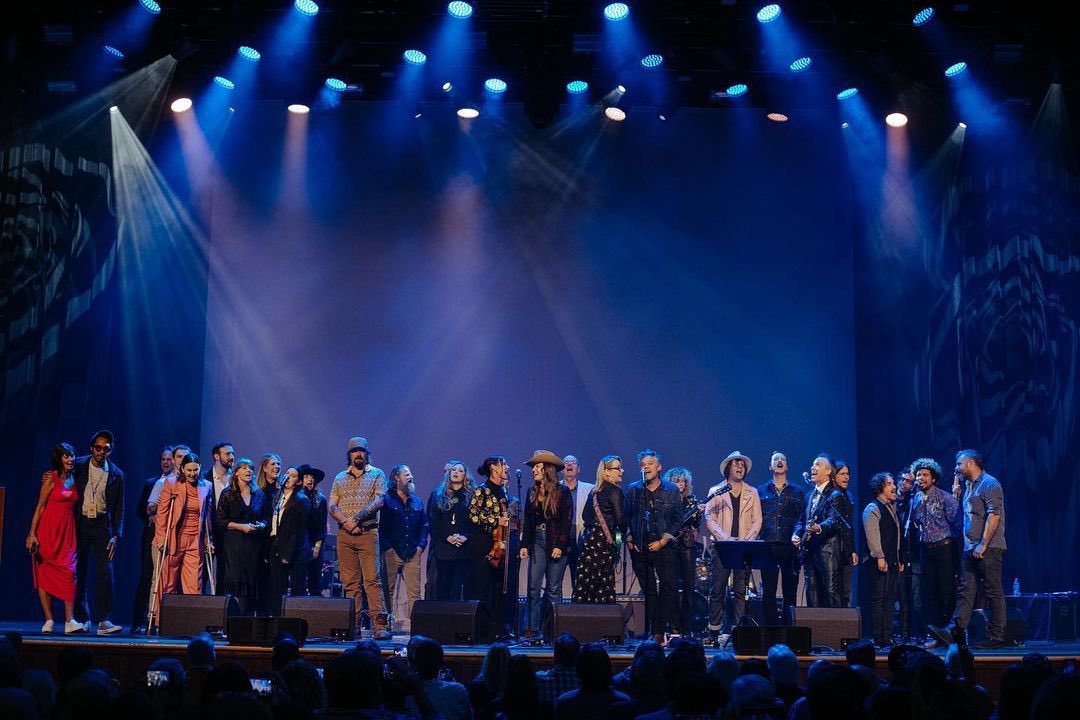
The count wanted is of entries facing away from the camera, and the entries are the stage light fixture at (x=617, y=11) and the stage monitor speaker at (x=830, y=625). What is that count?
1

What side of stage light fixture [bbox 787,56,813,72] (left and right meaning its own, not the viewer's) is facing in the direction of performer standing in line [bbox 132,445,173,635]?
right

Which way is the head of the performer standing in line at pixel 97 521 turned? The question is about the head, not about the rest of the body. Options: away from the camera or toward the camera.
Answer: toward the camera

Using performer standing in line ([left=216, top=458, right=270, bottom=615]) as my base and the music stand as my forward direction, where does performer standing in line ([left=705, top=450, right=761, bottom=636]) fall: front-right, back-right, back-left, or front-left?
front-left

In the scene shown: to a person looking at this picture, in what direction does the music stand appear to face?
facing away from the viewer

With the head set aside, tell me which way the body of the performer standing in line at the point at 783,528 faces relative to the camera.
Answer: toward the camera

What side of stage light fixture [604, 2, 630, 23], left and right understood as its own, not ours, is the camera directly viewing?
front

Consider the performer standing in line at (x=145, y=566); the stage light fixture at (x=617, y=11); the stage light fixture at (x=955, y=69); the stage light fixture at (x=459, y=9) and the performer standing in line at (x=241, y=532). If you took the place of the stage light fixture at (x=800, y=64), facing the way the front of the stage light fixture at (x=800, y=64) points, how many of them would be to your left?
1

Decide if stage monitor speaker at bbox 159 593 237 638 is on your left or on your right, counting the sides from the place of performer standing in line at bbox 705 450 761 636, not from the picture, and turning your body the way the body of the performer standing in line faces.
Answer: on your right

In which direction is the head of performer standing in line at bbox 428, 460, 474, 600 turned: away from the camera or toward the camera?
toward the camera

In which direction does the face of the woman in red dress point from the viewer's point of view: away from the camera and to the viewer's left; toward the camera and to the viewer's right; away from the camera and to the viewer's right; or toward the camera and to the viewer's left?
toward the camera and to the viewer's right

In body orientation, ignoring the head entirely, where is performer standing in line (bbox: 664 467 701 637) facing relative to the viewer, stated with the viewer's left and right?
facing the viewer and to the left of the viewer
